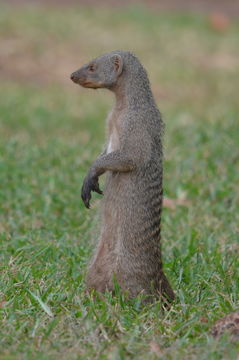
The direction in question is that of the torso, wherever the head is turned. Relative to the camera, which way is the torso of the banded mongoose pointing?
to the viewer's left
